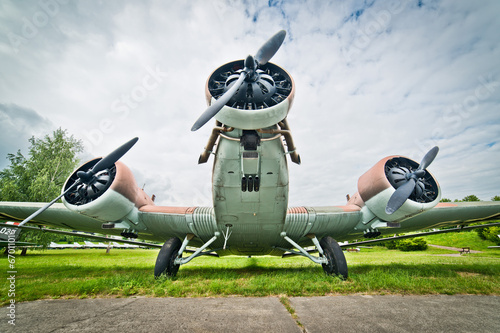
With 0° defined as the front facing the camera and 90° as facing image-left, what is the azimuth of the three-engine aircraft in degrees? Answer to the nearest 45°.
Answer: approximately 0°

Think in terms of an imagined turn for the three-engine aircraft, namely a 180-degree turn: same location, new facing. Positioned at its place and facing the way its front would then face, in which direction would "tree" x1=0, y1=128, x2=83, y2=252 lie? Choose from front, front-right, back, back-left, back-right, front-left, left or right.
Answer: front-left
